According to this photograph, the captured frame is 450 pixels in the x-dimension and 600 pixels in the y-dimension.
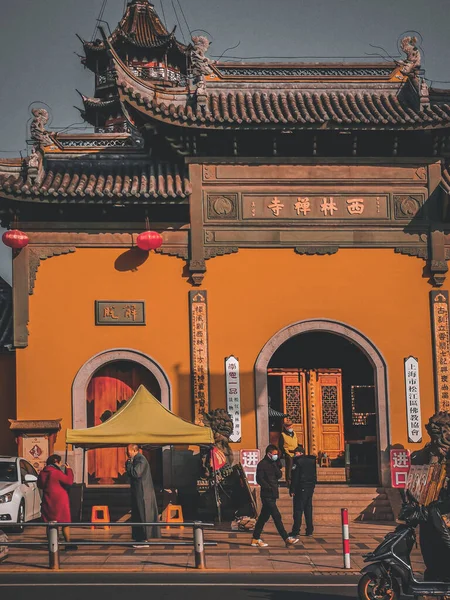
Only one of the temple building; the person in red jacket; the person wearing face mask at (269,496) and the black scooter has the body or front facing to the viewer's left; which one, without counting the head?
the black scooter

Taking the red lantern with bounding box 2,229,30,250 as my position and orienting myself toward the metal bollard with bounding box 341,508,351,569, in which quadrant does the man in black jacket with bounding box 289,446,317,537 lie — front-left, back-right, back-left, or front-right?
front-left

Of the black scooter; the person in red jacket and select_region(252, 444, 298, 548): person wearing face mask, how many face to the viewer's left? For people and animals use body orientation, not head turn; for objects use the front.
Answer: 1

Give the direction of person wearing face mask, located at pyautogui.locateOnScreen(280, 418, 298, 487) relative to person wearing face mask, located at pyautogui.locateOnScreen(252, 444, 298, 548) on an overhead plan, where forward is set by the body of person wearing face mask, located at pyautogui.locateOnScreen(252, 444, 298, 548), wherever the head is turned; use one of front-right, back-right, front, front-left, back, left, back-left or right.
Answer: left

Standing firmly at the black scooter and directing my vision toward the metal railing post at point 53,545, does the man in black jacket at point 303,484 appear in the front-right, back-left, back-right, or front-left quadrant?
front-right

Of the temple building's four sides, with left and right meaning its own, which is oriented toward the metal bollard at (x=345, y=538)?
front

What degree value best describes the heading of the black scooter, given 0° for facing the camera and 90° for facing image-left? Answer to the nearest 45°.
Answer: approximately 90°

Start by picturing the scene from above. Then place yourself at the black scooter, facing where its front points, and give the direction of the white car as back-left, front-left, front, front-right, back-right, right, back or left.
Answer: front-right

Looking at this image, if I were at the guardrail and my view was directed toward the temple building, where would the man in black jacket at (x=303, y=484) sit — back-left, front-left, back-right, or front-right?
front-right
